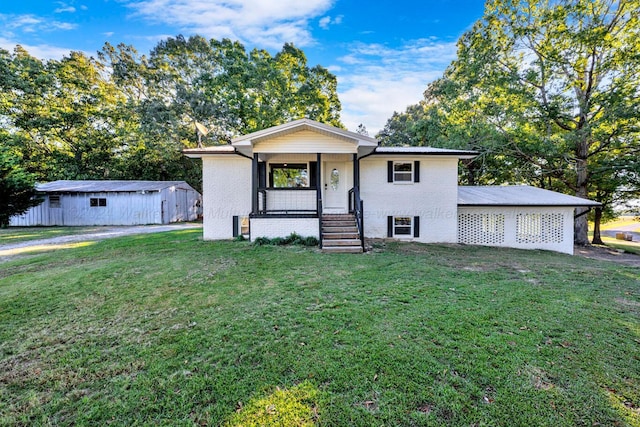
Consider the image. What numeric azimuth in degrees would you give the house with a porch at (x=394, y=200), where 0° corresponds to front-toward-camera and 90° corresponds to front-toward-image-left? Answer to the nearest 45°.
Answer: approximately 0°

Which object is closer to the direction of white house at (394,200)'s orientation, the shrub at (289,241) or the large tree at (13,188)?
the shrub

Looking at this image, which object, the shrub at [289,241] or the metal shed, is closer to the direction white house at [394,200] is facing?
the shrub

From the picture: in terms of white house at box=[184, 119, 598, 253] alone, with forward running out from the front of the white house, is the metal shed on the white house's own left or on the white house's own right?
on the white house's own right

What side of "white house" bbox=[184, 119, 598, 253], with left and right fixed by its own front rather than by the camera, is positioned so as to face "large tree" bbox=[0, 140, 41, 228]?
right
